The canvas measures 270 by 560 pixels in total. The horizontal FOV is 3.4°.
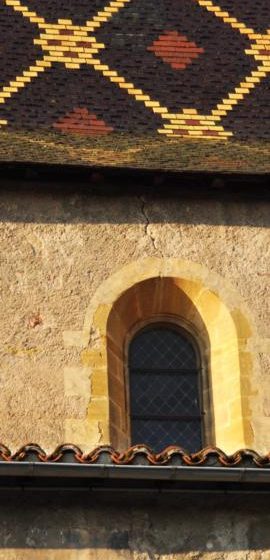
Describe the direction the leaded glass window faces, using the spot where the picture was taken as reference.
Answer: facing the viewer

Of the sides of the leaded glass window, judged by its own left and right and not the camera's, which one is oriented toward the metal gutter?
front
